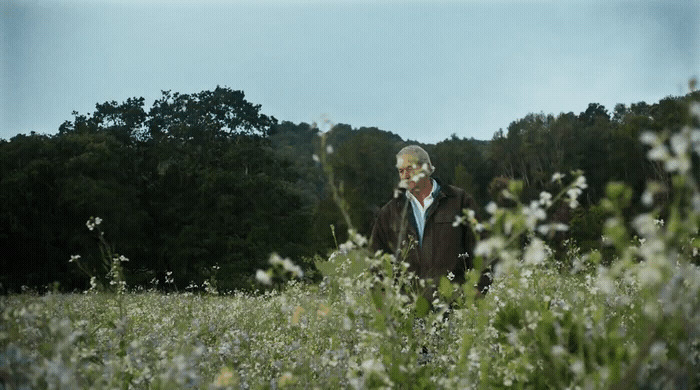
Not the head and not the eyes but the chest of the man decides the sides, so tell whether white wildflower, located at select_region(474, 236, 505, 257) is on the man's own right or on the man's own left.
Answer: on the man's own left

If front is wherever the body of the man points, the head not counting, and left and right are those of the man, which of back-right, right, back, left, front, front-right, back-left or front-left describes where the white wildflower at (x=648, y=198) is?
front-left

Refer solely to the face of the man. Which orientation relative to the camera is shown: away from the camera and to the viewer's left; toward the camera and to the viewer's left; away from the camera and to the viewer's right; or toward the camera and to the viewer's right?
toward the camera and to the viewer's left

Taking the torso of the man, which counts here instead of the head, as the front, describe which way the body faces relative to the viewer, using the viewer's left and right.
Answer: facing the viewer and to the left of the viewer

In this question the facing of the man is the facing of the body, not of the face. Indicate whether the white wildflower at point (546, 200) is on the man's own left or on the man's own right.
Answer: on the man's own left

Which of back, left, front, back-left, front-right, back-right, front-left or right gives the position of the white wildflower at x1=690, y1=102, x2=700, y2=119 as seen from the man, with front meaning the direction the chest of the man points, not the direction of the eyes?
front-left
